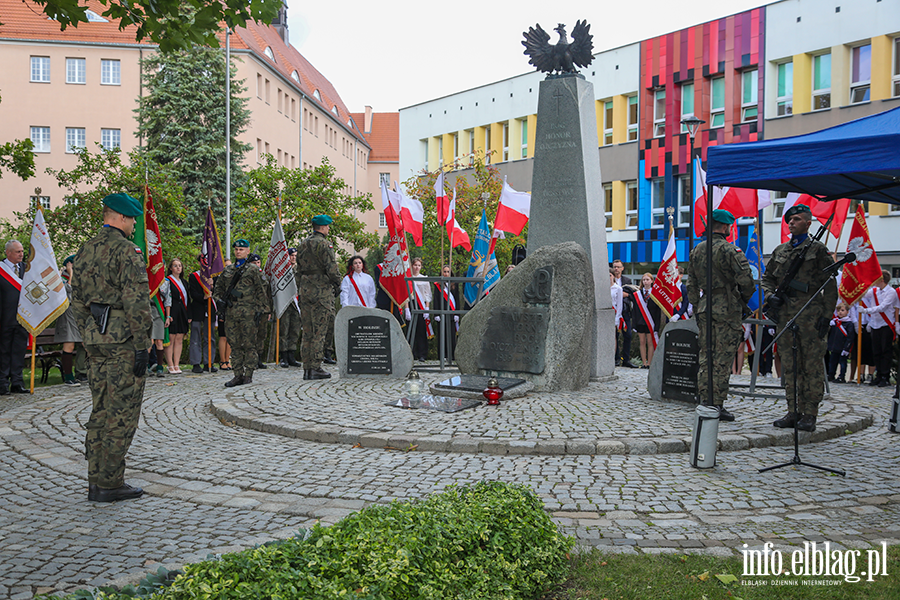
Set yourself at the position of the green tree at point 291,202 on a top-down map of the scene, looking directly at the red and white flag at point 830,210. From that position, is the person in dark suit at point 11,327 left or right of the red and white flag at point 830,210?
right

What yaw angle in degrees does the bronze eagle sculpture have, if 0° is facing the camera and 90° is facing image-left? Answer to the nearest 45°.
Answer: approximately 0°

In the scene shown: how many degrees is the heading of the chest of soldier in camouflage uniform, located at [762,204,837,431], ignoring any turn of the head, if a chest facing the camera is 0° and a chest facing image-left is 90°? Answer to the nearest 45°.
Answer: approximately 45°

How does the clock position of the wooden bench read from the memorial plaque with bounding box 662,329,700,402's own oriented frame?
The wooden bench is roughly at 3 o'clock from the memorial plaque.

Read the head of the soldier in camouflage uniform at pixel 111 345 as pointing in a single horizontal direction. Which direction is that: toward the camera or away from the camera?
away from the camera

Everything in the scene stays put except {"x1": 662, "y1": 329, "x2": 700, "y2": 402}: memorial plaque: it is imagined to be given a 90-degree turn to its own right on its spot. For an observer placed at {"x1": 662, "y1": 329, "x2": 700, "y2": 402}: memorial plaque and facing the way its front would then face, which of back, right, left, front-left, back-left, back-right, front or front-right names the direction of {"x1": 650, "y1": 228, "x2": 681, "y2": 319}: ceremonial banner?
right
